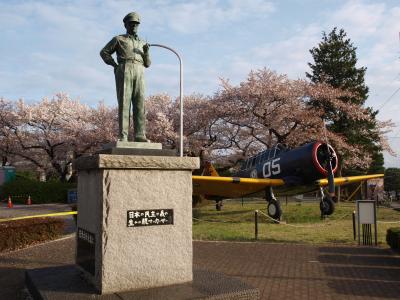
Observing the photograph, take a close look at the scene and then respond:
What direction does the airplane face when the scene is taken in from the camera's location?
facing the viewer and to the right of the viewer

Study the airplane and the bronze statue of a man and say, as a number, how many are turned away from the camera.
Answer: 0

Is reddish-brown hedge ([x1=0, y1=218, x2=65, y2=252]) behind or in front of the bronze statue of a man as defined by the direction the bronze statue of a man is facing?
behind

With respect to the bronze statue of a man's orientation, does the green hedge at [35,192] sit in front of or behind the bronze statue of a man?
behind

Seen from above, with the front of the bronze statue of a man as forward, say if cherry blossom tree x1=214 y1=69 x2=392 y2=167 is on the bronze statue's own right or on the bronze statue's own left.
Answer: on the bronze statue's own left

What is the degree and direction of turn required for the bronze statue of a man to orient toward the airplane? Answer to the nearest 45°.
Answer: approximately 90° to its left

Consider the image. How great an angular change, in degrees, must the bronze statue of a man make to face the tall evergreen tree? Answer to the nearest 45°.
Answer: approximately 90° to its left

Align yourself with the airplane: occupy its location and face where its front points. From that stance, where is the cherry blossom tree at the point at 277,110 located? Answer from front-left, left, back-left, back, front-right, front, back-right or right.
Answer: back-left

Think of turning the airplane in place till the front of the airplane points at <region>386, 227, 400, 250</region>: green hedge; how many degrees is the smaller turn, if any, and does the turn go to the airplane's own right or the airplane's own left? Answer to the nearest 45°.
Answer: approximately 45° to the airplane's own right
